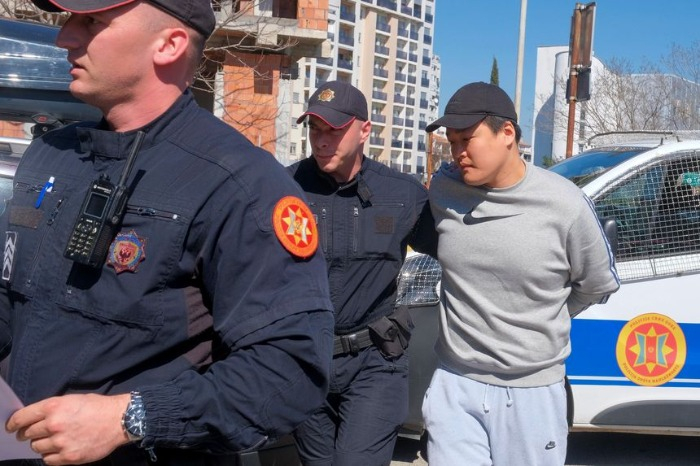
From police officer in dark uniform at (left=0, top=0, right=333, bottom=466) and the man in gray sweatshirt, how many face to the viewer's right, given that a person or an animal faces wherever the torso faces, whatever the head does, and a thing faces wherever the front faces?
0

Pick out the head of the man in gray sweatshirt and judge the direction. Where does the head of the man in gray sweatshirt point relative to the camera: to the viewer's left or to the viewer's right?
to the viewer's left

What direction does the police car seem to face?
to the viewer's left

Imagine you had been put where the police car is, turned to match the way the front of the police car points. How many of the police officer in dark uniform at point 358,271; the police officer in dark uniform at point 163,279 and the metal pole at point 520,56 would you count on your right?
1

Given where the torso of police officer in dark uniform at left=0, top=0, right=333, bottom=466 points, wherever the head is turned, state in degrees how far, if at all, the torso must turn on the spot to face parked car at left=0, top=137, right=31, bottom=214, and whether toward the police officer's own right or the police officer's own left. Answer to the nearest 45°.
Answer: approximately 135° to the police officer's own right

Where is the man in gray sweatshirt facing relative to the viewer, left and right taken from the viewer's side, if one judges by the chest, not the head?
facing the viewer and to the left of the viewer

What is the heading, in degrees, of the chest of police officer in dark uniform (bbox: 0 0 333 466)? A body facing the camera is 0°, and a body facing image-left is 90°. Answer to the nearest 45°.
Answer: approximately 45°

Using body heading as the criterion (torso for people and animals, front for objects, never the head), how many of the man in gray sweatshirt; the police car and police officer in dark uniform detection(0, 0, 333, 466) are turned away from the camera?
0

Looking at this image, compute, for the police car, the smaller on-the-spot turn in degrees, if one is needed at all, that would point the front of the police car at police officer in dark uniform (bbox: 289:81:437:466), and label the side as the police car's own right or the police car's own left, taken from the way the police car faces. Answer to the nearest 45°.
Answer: approximately 45° to the police car's own left

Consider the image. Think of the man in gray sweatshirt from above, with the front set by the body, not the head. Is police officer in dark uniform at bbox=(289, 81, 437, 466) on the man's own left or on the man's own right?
on the man's own right

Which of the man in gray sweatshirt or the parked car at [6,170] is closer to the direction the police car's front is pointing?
the parked car

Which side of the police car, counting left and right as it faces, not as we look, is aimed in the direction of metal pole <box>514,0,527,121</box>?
right

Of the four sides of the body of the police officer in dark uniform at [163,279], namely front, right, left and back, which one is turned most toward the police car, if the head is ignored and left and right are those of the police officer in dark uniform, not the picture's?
back

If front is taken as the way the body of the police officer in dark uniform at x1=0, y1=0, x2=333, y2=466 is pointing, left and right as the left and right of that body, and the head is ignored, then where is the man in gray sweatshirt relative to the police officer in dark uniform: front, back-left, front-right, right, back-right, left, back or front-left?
back

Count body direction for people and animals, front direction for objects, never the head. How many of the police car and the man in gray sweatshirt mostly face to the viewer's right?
0
